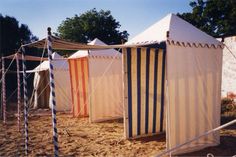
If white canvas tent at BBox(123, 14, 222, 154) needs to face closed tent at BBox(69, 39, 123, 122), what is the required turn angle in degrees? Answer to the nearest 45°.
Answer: approximately 90° to its right

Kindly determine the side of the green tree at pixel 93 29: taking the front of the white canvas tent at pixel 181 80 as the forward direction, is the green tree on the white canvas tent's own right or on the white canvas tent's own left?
on the white canvas tent's own right

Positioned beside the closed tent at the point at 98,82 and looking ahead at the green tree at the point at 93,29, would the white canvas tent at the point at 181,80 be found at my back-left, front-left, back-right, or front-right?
back-right

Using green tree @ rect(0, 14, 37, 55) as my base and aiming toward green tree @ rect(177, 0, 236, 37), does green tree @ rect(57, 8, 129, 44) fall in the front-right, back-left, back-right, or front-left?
front-left

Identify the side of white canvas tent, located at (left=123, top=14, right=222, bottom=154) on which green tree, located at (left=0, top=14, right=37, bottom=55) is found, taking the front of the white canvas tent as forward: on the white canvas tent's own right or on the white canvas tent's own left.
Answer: on the white canvas tent's own right

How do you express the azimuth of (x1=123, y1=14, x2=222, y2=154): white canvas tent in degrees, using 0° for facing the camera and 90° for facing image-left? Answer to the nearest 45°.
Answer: approximately 45°

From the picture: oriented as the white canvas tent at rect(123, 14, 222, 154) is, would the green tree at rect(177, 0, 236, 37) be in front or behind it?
behind
